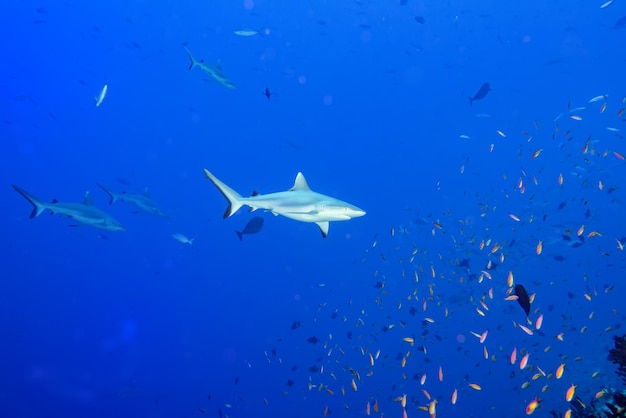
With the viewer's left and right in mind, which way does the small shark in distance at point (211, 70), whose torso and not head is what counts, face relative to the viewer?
facing to the right of the viewer

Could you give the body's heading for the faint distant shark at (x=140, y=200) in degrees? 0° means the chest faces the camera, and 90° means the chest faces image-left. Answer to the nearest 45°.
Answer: approximately 270°

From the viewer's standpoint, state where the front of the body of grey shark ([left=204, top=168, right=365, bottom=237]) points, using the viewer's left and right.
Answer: facing to the right of the viewer

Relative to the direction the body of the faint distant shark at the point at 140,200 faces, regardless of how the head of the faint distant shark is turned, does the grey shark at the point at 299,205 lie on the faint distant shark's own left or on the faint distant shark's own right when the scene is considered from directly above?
on the faint distant shark's own right

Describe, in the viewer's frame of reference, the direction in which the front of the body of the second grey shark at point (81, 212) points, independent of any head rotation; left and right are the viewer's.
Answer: facing to the right of the viewer

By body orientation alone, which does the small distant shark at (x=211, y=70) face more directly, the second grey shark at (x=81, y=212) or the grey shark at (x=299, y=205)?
the grey shark
